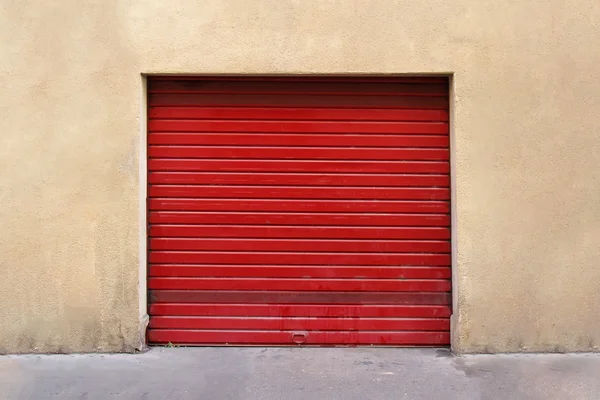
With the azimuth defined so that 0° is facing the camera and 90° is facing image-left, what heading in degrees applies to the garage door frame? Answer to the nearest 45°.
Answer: approximately 0°

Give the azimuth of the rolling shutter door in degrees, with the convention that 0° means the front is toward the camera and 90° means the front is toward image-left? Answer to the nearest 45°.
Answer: approximately 0°
